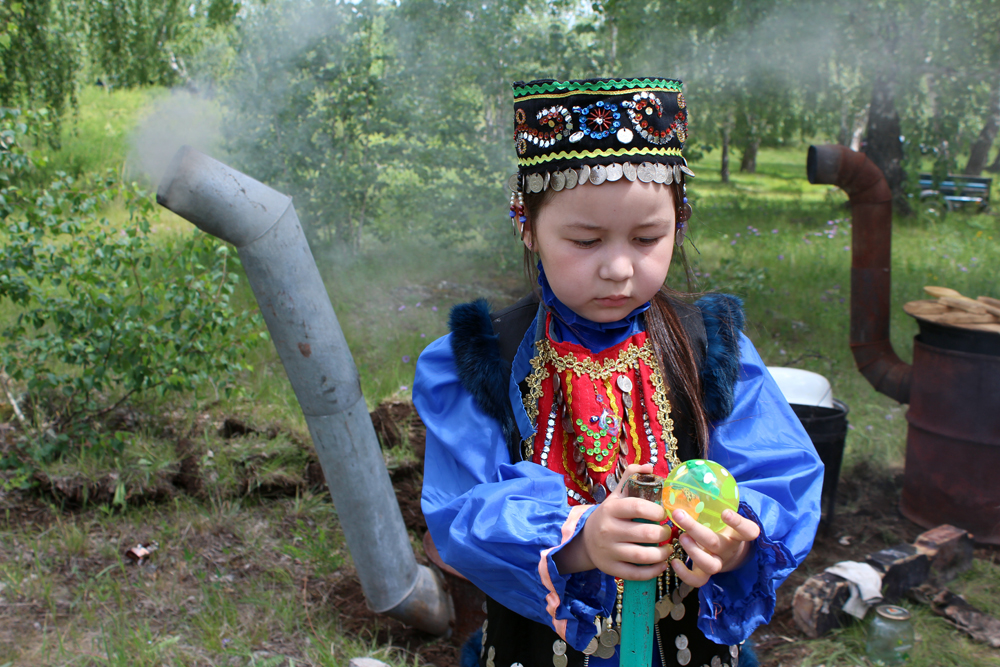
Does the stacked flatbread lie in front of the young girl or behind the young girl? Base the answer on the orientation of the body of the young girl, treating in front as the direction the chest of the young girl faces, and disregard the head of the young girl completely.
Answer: behind

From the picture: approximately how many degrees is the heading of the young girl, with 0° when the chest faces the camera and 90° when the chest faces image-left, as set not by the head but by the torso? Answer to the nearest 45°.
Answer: approximately 0°

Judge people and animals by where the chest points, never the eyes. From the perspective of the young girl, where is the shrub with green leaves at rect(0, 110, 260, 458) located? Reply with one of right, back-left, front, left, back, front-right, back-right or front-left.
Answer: back-right

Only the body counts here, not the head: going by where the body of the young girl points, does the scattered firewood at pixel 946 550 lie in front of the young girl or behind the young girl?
behind

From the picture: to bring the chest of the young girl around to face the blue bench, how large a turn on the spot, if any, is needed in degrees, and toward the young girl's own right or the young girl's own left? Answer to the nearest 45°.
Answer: approximately 135° to the young girl's own left

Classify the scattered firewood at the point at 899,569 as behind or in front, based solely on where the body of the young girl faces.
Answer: behind

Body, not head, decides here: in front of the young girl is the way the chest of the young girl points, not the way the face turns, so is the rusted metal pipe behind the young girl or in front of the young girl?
behind
